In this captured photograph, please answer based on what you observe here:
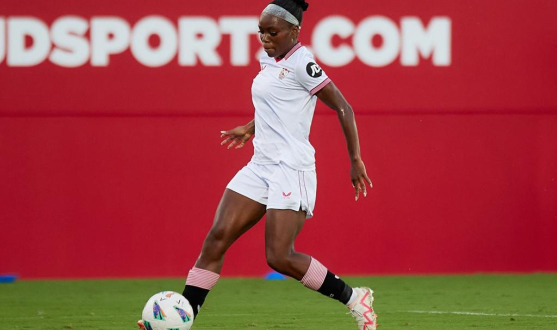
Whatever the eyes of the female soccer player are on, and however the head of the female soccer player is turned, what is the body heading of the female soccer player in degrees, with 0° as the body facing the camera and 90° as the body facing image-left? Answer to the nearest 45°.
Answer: approximately 45°
